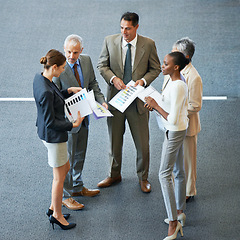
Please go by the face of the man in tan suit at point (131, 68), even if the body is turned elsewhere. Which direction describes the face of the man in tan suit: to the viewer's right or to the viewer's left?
to the viewer's left

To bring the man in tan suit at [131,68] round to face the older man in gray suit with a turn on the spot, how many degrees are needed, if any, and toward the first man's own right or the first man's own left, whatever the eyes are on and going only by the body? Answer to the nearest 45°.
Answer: approximately 90° to the first man's own right

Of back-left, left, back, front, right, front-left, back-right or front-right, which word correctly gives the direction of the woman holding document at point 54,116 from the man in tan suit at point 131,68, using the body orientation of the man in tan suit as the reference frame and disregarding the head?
front-right

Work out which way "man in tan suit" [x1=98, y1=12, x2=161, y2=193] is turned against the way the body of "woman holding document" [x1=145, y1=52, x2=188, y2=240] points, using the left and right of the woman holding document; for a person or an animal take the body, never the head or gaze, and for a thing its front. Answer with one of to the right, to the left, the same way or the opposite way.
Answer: to the left

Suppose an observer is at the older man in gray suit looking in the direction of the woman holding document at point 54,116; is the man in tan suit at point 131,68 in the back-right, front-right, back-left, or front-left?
back-left

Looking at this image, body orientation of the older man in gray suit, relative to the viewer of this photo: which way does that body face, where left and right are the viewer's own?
facing the viewer and to the right of the viewer

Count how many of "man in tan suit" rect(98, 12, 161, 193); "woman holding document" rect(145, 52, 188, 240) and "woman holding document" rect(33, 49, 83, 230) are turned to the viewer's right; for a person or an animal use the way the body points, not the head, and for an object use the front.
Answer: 1

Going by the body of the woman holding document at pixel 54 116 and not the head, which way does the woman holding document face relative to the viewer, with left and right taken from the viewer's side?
facing to the right of the viewer

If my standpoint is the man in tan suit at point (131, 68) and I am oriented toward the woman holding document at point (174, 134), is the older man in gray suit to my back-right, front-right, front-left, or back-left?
back-right

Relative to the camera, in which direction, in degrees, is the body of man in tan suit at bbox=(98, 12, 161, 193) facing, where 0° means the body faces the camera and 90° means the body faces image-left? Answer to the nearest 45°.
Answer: approximately 0°

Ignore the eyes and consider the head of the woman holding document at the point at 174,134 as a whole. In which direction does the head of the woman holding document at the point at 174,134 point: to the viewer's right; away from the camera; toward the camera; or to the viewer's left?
to the viewer's left

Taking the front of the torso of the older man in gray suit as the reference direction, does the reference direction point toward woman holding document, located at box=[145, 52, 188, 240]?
yes
